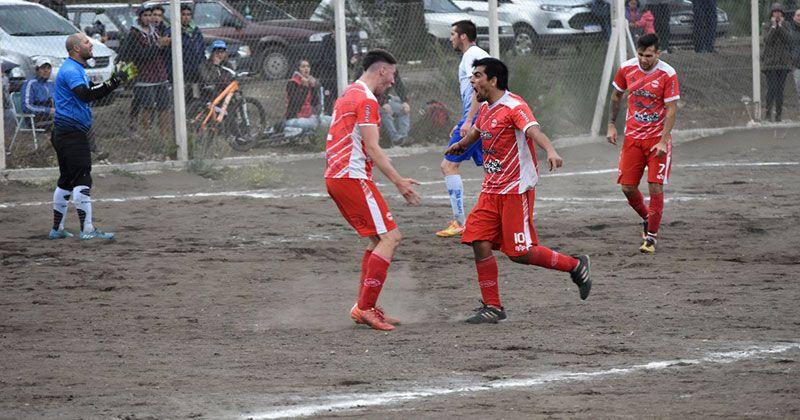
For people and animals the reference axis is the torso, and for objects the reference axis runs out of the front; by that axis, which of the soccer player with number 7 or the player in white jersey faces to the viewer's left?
the player in white jersey

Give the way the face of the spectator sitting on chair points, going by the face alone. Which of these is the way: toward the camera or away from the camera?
toward the camera

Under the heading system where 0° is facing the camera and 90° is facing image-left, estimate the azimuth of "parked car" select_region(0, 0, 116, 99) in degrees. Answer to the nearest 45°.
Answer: approximately 315°

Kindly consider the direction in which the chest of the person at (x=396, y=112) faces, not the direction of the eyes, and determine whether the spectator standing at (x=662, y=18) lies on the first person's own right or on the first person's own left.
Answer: on the first person's own left

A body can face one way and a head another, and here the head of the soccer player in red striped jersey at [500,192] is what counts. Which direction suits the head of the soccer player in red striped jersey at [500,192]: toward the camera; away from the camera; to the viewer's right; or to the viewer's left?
to the viewer's left

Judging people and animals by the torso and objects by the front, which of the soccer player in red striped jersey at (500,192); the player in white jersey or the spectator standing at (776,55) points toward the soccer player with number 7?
the spectator standing

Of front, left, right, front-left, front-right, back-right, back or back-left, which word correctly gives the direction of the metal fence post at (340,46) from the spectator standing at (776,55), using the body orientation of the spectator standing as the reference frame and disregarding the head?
front-right

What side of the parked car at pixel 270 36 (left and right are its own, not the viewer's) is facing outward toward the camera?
right

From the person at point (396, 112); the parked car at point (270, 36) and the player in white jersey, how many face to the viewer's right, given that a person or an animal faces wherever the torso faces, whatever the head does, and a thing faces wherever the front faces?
1

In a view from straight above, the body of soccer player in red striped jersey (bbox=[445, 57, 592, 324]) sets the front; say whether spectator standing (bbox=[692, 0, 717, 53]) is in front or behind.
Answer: behind

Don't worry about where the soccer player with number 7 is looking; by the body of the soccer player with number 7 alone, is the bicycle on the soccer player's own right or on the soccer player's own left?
on the soccer player's own right

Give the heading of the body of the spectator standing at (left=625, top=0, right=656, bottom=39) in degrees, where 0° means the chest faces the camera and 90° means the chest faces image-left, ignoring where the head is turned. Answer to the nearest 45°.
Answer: approximately 0°

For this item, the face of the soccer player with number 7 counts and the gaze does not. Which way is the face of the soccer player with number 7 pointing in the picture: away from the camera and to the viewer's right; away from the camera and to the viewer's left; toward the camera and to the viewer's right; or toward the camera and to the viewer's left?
toward the camera and to the viewer's left

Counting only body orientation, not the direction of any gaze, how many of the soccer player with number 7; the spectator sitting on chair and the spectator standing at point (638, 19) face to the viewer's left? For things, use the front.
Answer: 0

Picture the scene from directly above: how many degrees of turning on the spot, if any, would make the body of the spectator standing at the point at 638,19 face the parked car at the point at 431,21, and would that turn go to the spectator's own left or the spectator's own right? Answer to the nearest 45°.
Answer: approximately 45° to the spectator's own right

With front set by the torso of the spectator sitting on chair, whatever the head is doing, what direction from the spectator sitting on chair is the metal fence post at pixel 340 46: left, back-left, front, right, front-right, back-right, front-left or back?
front-left

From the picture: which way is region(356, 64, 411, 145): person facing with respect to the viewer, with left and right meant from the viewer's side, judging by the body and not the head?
facing the viewer

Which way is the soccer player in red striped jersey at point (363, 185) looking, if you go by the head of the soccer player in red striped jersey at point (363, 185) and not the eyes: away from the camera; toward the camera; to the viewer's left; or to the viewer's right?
to the viewer's right

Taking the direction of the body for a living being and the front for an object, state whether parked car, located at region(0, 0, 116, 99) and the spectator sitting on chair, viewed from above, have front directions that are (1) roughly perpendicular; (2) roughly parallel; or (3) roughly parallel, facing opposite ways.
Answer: roughly parallel

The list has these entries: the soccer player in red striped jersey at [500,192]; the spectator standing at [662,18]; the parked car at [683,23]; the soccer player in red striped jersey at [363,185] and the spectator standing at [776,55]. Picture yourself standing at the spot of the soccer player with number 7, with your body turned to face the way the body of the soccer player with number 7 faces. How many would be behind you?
3

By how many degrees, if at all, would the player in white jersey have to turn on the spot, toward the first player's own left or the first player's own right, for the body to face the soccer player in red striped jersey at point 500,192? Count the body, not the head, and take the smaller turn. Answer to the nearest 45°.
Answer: approximately 90° to the first player's own left
